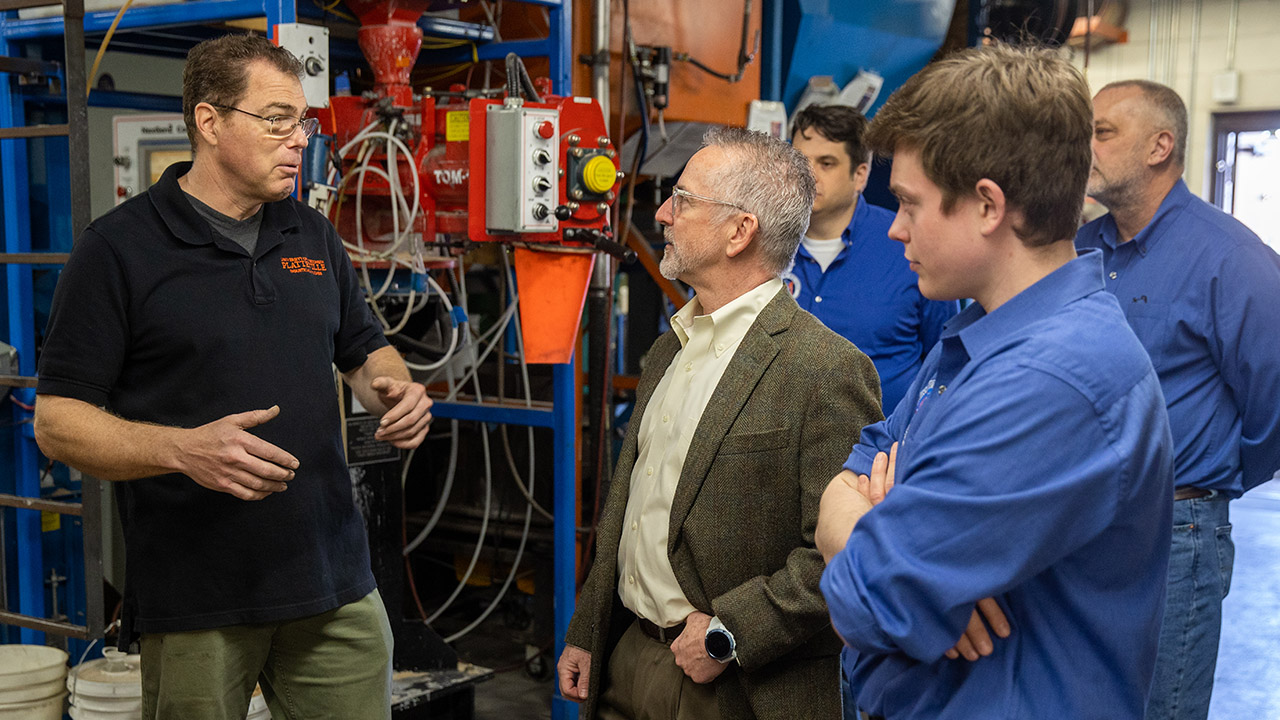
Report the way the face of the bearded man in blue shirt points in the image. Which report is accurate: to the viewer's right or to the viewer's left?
to the viewer's left

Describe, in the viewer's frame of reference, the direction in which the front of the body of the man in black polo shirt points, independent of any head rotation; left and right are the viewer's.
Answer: facing the viewer and to the right of the viewer

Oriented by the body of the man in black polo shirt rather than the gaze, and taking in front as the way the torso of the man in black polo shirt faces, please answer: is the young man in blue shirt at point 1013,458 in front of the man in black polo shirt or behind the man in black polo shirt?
in front

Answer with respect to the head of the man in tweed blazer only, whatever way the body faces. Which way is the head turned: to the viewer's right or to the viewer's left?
to the viewer's left

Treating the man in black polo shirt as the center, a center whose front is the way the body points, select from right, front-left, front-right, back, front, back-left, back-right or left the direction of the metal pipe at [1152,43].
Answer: left

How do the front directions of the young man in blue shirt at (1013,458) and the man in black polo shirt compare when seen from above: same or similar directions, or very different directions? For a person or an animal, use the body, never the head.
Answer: very different directions

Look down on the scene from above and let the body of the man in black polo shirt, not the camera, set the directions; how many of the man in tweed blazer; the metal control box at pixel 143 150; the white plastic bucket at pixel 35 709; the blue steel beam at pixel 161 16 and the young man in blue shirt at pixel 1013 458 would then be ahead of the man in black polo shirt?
2

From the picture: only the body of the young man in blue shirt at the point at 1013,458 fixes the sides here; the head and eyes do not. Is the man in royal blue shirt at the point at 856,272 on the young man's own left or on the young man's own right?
on the young man's own right

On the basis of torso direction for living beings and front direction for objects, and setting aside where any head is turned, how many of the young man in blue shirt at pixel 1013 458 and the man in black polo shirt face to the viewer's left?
1

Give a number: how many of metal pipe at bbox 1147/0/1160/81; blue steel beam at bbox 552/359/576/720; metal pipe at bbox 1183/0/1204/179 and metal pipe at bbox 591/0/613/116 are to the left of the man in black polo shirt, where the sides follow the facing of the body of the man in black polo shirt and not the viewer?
4

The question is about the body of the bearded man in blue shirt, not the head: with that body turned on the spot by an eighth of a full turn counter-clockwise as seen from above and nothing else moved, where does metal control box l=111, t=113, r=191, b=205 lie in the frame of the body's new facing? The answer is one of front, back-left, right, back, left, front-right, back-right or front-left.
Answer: right

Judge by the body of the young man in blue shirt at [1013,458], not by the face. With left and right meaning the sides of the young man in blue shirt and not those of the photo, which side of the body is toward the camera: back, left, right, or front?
left

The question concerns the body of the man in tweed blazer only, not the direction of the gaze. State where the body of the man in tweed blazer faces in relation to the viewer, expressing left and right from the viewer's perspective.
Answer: facing the viewer and to the left of the viewer

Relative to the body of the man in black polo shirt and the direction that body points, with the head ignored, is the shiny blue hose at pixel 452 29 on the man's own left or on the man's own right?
on the man's own left
